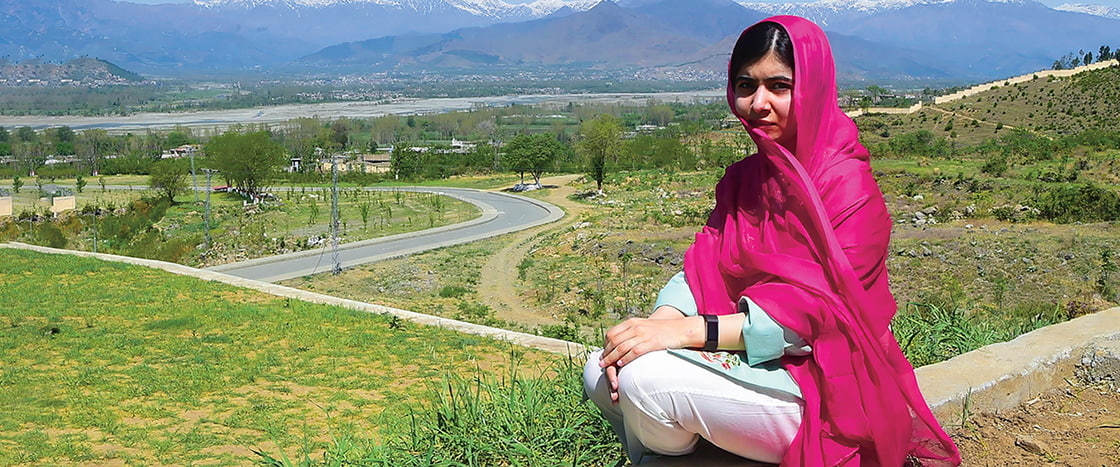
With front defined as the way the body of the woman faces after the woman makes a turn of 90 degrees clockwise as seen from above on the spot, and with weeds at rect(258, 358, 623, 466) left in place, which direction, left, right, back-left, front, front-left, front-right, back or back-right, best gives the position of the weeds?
front

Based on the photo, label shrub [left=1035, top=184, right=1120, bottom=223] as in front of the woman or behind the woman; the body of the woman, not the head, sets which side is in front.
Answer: behind

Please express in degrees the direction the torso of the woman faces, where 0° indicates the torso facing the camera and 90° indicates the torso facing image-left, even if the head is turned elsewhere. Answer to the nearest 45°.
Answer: approximately 45°

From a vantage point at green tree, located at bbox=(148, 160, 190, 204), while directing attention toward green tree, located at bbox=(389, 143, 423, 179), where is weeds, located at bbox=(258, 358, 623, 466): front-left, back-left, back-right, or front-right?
back-right

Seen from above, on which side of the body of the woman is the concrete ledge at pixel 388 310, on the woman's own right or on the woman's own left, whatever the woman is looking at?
on the woman's own right

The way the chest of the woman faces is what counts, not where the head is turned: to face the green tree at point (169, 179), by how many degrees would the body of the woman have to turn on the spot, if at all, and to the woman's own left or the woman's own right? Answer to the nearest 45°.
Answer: approximately 90° to the woman's own right

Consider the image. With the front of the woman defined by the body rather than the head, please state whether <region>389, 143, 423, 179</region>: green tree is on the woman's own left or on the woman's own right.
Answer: on the woman's own right

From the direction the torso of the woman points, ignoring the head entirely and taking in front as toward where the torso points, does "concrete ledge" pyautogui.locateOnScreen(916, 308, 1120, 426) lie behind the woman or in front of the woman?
behind

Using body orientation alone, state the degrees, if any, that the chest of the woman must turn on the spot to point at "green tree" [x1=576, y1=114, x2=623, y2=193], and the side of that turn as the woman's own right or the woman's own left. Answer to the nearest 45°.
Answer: approximately 135° to the woman's own right

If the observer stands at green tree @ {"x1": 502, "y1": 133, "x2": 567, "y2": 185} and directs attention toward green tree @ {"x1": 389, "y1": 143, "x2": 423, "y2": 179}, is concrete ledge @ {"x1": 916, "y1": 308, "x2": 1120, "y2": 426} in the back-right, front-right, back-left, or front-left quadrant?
back-left

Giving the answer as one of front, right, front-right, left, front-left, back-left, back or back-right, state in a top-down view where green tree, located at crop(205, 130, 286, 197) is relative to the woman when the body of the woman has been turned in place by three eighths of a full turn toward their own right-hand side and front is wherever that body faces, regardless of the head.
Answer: front-left

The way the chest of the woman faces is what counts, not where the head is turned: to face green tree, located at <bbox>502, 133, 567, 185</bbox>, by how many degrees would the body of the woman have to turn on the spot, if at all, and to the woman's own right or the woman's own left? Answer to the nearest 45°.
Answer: approximately 135° to the woman's own right
